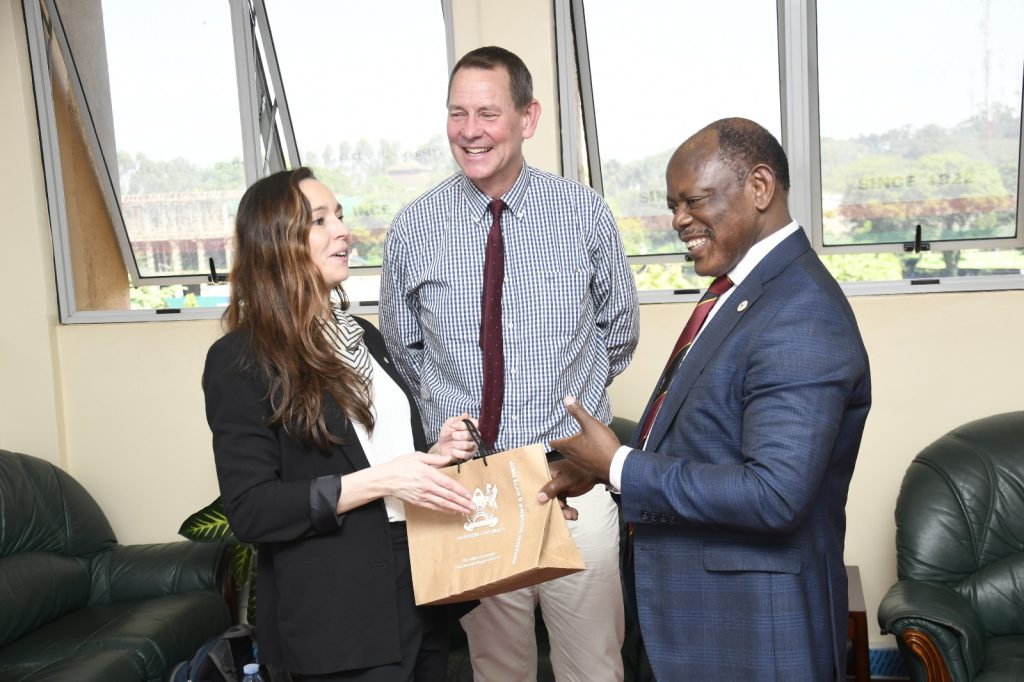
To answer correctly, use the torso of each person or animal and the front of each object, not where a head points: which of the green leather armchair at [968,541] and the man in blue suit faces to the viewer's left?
the man in blue suit

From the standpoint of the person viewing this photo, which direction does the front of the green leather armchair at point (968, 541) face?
facing the viewer

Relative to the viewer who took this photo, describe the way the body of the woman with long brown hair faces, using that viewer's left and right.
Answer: facing the viewer and to the right of the viewer

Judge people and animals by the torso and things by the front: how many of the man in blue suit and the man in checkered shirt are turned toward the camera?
1

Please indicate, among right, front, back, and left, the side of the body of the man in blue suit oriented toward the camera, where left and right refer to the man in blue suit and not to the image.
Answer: left

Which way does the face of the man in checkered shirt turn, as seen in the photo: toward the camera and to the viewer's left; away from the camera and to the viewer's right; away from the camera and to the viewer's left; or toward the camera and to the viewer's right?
toward the camera and to the viewer's left

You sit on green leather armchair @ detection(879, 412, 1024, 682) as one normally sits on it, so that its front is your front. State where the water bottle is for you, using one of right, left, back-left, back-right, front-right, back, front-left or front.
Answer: front-right

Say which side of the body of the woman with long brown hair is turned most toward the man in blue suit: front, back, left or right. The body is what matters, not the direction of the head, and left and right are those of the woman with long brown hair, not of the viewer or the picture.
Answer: front

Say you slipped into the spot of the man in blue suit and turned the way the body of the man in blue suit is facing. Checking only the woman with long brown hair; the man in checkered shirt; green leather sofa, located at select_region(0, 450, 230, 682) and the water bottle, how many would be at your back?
0

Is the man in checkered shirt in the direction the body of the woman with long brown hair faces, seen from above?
no

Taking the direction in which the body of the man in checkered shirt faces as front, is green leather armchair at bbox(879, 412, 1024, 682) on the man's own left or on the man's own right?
on the man's own left

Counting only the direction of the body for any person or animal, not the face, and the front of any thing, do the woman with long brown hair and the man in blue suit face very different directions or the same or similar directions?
very different directions

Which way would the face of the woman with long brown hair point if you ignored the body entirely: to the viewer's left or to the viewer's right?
to the viewer's right
